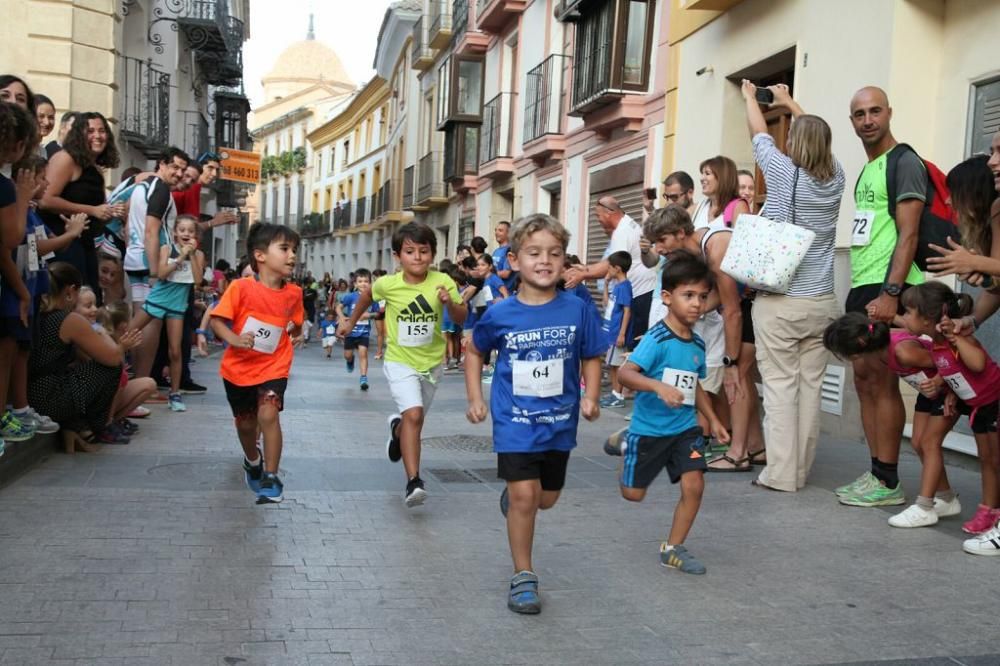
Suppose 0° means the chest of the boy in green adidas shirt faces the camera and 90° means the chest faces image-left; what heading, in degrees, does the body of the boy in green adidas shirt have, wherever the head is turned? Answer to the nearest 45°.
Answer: approximately 0°

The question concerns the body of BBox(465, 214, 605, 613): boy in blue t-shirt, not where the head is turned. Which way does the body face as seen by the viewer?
toward the camera

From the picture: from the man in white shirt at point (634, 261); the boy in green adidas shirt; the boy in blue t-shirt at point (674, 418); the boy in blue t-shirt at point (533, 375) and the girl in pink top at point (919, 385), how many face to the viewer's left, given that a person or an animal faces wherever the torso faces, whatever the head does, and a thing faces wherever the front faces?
2

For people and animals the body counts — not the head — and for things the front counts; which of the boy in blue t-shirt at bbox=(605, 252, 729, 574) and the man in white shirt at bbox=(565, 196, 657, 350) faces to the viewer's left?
the man in white shirt

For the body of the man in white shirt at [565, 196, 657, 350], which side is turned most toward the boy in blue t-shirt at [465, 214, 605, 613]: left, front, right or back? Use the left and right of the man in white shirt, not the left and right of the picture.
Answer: left

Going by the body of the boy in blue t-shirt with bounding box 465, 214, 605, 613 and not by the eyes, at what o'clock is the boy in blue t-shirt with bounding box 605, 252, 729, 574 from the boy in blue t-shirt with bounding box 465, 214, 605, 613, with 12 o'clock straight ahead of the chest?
the boy in blue t-shirt with bounding box 605, 252, 729, 574 is roughly at 8 o'clock from the boy in blue t-shirt with bounding box 465, 214, 605, 613.

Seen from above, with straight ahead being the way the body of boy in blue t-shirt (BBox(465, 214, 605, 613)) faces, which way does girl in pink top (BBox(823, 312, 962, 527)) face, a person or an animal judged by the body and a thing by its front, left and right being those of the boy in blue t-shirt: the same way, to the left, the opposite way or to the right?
to the right

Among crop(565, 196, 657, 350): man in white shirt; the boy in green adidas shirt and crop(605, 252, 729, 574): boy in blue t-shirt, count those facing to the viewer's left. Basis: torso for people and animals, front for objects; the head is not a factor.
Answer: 1

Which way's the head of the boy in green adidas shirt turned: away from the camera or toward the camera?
toward the camera

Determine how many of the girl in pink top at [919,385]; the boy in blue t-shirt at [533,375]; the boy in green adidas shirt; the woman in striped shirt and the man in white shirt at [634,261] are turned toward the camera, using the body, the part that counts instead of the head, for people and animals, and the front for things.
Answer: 2

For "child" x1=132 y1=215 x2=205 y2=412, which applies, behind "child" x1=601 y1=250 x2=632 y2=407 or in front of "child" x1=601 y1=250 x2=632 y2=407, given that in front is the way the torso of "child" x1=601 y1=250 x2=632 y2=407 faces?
in front

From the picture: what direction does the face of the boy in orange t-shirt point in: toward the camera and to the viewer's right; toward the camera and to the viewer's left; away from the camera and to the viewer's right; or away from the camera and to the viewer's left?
toward the camera and to the viewer's right

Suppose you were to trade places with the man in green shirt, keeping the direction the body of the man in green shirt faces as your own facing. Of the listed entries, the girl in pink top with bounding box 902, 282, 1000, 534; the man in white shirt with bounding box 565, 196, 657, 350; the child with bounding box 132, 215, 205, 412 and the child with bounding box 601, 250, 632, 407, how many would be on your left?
1

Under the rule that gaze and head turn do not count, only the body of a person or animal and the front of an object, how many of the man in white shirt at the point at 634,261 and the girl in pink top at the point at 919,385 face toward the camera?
0

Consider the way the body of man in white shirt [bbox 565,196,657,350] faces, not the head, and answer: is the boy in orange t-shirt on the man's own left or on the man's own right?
on the man's own left

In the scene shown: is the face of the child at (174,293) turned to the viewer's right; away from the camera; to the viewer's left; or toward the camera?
toward the camera
